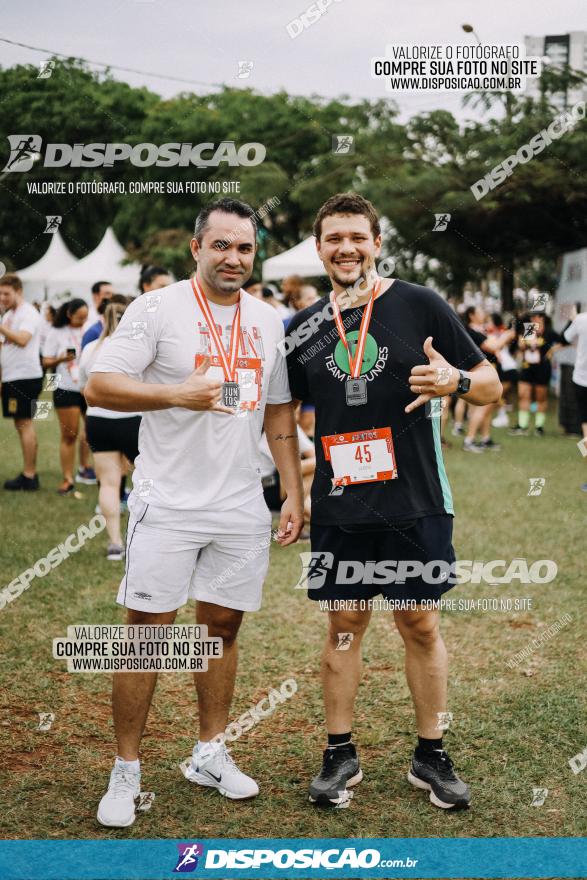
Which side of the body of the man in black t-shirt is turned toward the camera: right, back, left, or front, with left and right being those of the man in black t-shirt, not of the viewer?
front

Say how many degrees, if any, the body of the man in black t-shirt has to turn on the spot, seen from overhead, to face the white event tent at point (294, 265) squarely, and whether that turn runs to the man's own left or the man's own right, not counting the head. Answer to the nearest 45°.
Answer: approximately 180°

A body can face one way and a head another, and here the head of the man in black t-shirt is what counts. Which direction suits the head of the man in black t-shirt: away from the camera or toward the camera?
toward the camera

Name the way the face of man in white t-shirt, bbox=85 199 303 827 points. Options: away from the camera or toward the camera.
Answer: toward the camera
